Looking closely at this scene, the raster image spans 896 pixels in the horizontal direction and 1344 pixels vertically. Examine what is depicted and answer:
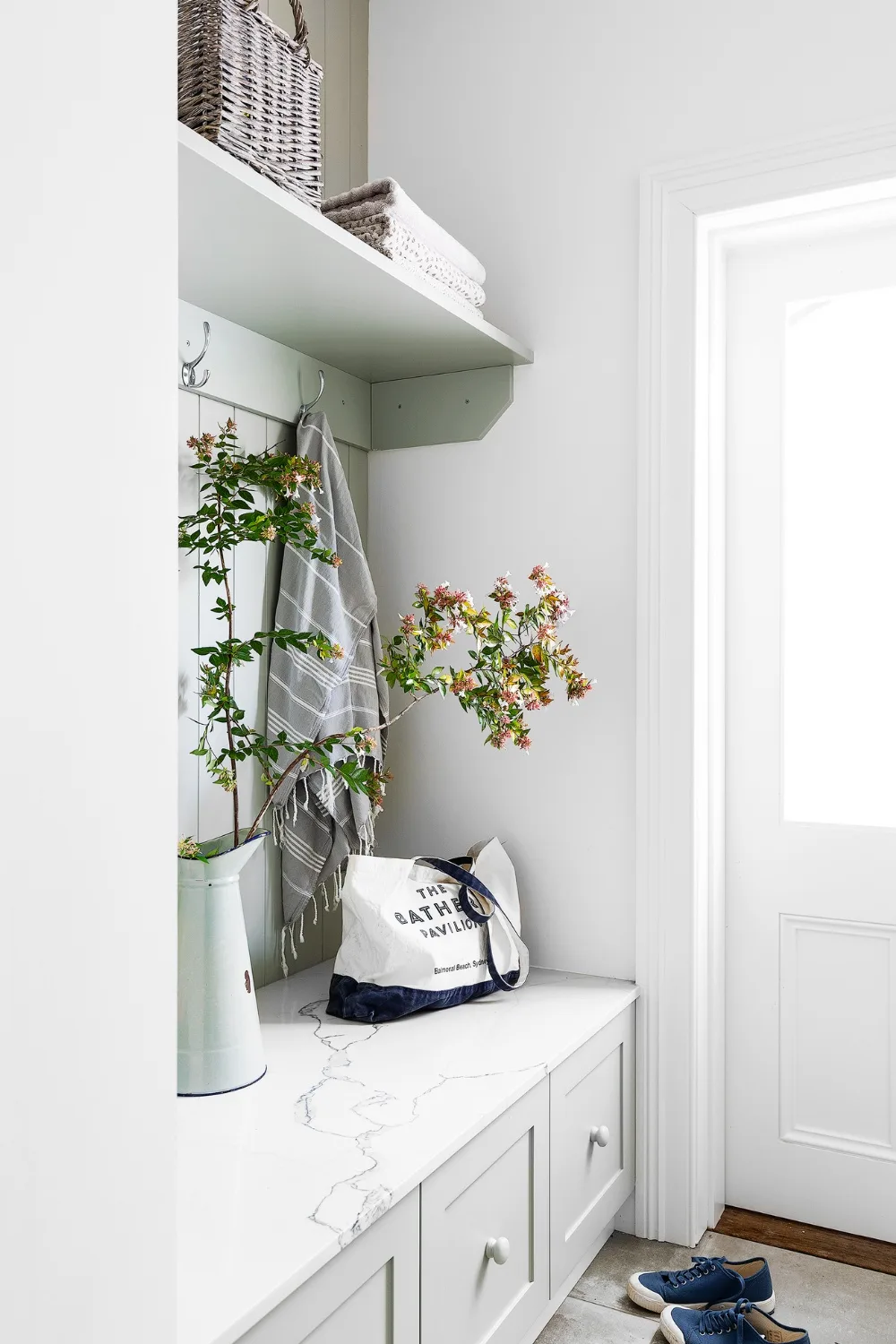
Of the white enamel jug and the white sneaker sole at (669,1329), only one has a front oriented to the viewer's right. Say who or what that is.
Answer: the white enamel jug

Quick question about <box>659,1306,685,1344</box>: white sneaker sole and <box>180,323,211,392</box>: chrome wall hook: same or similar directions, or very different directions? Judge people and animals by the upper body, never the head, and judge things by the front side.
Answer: very different directions

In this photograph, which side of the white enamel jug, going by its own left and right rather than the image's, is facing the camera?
right

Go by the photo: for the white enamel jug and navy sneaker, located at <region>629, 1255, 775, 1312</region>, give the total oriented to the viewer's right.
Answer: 1

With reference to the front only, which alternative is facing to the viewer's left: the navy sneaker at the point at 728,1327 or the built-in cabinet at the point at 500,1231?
the navy sneaker

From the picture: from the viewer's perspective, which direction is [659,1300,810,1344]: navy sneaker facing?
to the viewer's left
